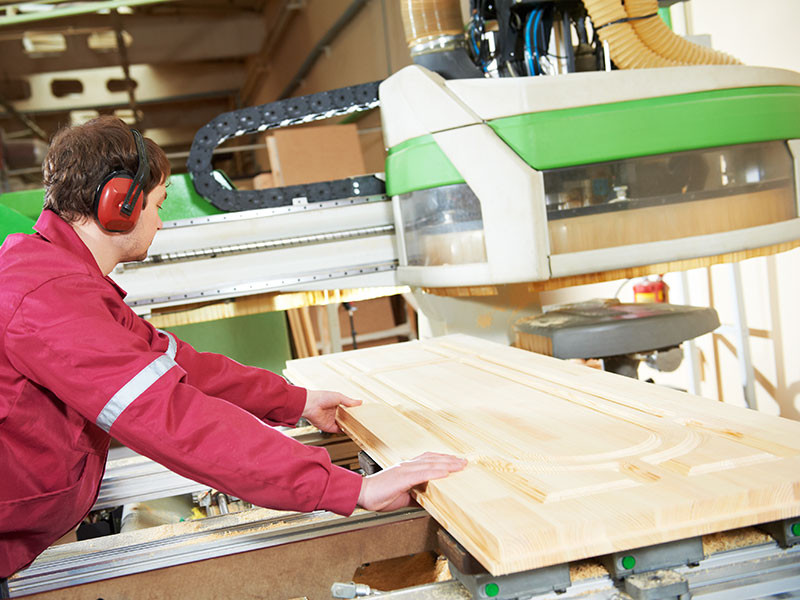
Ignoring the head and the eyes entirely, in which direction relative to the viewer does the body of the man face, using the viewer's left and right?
facing away from the viewer and to the right of the viewer

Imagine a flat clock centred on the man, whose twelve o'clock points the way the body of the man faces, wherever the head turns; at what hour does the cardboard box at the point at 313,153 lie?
The cardboard box is roughly at 11 o'clock from the man.

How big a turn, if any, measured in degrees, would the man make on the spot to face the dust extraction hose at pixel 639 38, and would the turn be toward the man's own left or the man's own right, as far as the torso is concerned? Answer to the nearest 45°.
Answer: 0° — they already face it

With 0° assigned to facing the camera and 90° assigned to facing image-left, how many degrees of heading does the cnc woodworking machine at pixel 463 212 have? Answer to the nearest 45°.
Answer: approximately 0°

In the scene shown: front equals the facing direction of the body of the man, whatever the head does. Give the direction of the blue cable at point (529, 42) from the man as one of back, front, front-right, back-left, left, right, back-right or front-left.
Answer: front

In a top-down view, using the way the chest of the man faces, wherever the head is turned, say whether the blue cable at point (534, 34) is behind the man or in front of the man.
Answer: in front
